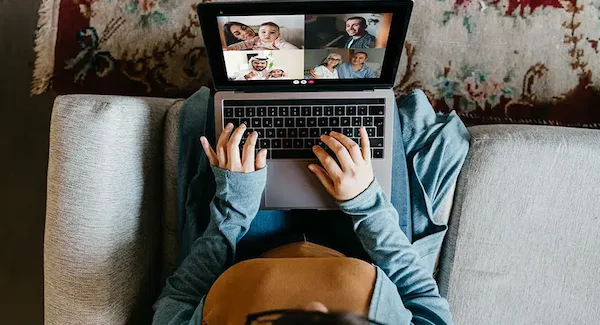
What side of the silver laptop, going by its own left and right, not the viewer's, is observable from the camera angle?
front
